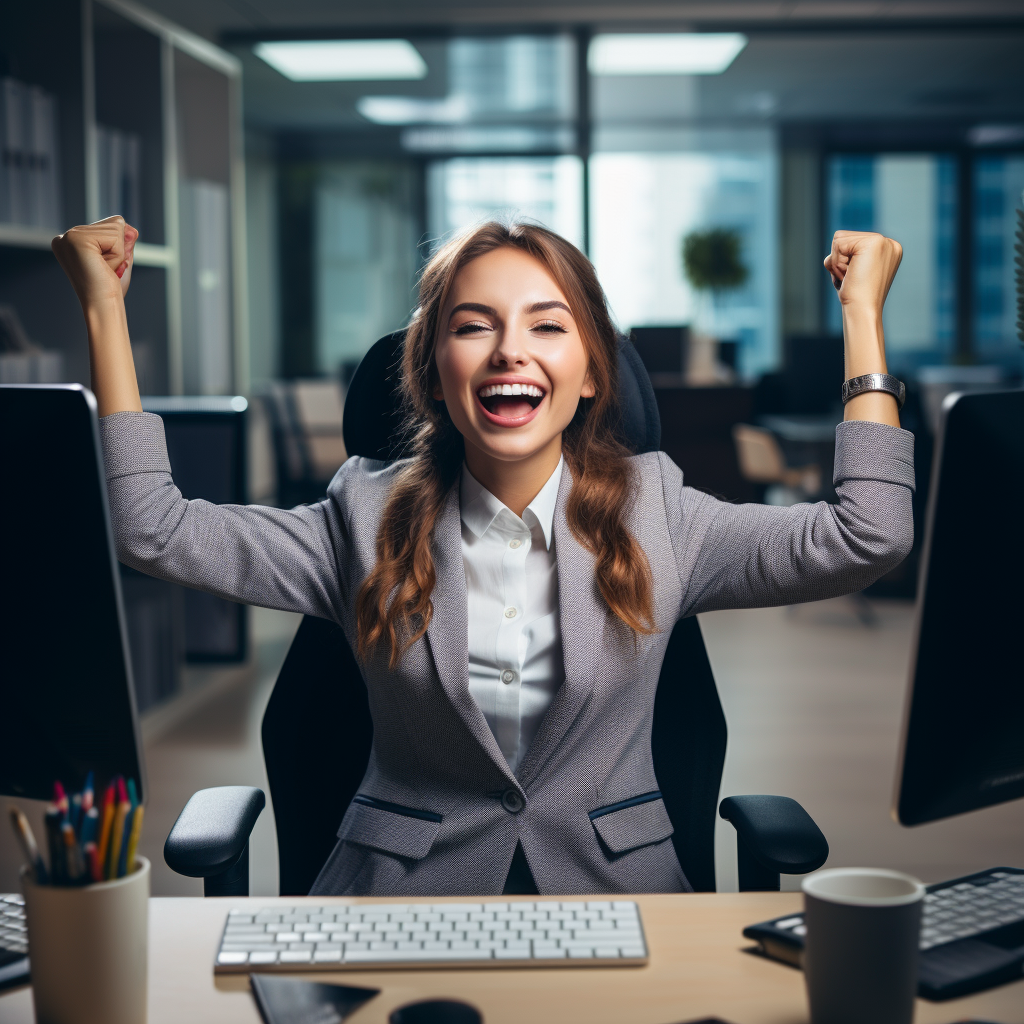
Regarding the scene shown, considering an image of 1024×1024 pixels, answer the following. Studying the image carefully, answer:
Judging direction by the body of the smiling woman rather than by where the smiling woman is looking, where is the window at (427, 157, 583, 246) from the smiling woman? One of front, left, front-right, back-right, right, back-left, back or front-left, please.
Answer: back

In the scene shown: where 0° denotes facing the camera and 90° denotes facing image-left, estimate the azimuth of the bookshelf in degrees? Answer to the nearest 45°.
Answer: approximately 315°

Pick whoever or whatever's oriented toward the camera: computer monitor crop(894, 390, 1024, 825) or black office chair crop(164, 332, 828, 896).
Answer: the black office chair

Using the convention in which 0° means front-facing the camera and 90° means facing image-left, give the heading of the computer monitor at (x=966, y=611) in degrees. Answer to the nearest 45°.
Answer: approximately 135°

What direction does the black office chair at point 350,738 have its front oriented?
toward the camera

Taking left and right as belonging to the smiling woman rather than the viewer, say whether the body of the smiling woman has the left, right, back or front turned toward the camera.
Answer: front

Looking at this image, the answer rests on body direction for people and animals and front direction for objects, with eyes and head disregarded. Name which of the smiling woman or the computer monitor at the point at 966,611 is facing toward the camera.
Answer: the smiling woman

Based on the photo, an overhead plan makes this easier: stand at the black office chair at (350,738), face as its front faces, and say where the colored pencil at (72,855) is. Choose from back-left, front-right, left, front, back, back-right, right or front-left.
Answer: front

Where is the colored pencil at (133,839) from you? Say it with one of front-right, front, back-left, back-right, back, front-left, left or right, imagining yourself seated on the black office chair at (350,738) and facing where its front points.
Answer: front

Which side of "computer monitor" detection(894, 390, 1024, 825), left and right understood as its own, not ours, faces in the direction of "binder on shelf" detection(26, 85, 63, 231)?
front

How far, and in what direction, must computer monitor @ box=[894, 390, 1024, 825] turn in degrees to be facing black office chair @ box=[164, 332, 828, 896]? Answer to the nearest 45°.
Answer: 0° — it already faces it

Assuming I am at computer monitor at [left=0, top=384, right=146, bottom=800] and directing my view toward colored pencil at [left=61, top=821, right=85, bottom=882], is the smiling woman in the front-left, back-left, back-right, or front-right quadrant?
back-left

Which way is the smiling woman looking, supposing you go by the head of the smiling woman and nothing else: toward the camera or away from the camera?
toward the camera

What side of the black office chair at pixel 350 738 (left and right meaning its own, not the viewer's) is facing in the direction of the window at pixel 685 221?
back

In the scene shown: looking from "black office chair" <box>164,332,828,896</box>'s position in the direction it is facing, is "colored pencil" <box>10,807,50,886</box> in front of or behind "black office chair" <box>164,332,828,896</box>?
in front

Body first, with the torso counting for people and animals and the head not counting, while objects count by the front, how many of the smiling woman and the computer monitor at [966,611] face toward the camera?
1
